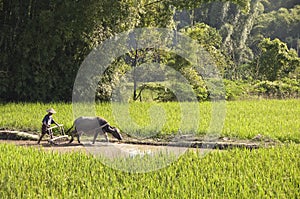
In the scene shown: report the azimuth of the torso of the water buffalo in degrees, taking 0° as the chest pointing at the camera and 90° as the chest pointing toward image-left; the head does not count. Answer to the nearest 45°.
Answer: approximately 270°

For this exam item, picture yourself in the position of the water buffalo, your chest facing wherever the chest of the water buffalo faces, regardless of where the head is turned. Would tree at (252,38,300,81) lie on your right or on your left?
on your left

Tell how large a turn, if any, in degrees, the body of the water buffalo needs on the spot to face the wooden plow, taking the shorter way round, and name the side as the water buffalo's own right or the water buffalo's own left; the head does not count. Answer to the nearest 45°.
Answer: approximately 135° to the water buffalo's own left

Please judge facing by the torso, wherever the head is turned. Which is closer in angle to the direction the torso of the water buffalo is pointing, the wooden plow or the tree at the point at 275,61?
the tree
